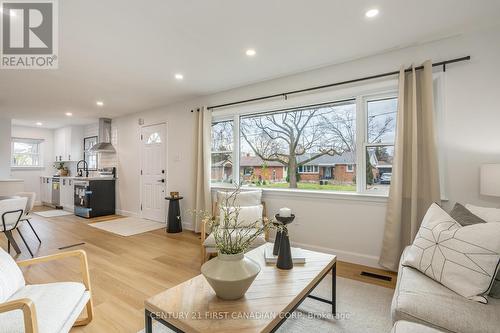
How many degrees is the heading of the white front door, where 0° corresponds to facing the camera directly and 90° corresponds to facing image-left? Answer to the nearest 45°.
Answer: approximately 45°

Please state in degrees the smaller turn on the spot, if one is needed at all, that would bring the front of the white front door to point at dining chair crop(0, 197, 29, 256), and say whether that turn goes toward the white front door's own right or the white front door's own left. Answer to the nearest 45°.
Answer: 0° — it already faces it

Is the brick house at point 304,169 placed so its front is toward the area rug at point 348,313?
yes

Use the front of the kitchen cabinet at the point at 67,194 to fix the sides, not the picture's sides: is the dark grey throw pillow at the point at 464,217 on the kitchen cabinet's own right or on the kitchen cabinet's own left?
on the kitchen cabinet's own left
